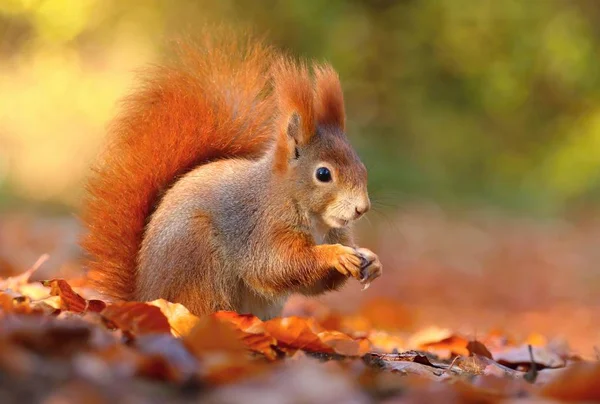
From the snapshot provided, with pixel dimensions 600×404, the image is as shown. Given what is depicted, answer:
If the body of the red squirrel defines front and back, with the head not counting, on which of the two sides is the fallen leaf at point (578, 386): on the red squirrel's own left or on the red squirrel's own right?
on the red squirrel's own right

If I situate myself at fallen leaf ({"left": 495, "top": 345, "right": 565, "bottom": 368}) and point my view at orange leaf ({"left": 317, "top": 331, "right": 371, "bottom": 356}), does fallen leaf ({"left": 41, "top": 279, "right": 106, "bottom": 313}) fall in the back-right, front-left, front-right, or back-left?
front-right

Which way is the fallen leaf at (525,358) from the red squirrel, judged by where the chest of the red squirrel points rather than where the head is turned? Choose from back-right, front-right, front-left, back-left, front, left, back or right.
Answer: front

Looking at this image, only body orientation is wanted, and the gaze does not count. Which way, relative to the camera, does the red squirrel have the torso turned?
to the viewer's right

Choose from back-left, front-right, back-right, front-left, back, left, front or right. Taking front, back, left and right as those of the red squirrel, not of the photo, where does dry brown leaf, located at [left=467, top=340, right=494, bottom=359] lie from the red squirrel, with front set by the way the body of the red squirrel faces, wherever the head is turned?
front
